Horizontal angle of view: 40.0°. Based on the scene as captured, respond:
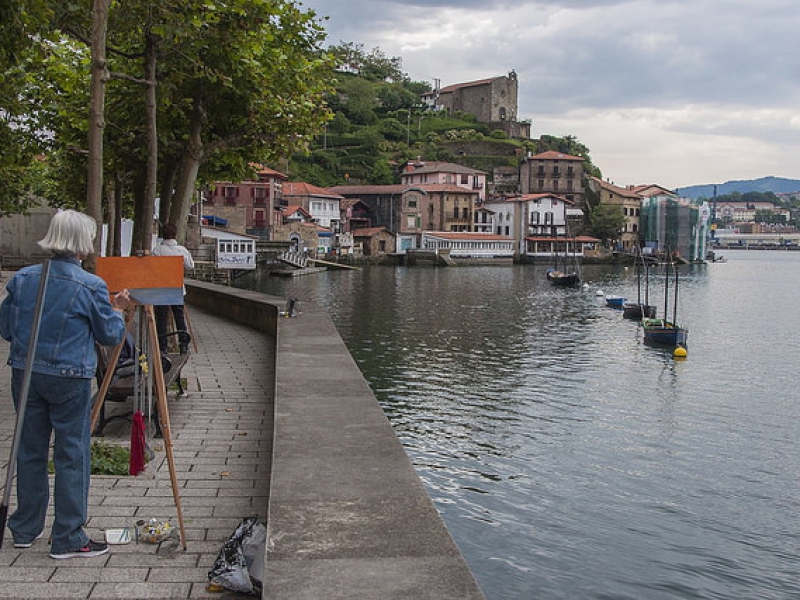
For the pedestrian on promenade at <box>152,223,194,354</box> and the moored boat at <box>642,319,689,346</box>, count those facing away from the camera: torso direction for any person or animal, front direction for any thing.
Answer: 1

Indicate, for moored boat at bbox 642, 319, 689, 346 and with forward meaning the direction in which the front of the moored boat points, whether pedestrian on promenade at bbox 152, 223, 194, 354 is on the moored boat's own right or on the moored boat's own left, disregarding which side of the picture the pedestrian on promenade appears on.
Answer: on the moored boat's own right

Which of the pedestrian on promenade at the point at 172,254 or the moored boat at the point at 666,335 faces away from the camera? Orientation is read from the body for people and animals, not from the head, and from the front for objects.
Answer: the pedestrian on promenade

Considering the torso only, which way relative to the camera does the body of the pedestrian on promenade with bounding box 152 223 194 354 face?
away from the camera

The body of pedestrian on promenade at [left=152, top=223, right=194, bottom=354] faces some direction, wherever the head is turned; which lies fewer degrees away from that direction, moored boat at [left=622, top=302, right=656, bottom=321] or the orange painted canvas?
the moored boat

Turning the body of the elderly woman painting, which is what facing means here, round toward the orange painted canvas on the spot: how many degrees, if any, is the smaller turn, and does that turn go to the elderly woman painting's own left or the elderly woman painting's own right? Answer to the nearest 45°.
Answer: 0° — they already face it

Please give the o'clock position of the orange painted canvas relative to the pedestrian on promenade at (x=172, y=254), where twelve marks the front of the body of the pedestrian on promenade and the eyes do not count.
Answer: The orange painted canvas is roughly at 6 o'clock from the pedestrian on promenade.

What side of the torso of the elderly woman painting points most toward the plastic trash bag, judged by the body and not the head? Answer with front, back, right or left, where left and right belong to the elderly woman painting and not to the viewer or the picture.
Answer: right

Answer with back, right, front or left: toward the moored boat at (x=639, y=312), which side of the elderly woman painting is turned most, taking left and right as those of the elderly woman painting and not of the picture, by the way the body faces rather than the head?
front

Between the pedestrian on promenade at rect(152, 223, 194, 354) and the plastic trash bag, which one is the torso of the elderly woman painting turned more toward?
the pedestrian on promenade

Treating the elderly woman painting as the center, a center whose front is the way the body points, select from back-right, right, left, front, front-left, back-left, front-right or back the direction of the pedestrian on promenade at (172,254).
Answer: front-left

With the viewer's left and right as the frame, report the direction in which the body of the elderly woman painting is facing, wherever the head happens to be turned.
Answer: facing away from the viewer and to the right of the viewer

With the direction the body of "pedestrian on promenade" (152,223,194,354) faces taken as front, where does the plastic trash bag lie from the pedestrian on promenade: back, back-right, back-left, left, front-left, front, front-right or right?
back

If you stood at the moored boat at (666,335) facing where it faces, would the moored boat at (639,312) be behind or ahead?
behind

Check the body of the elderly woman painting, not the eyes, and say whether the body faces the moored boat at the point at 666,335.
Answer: yes
